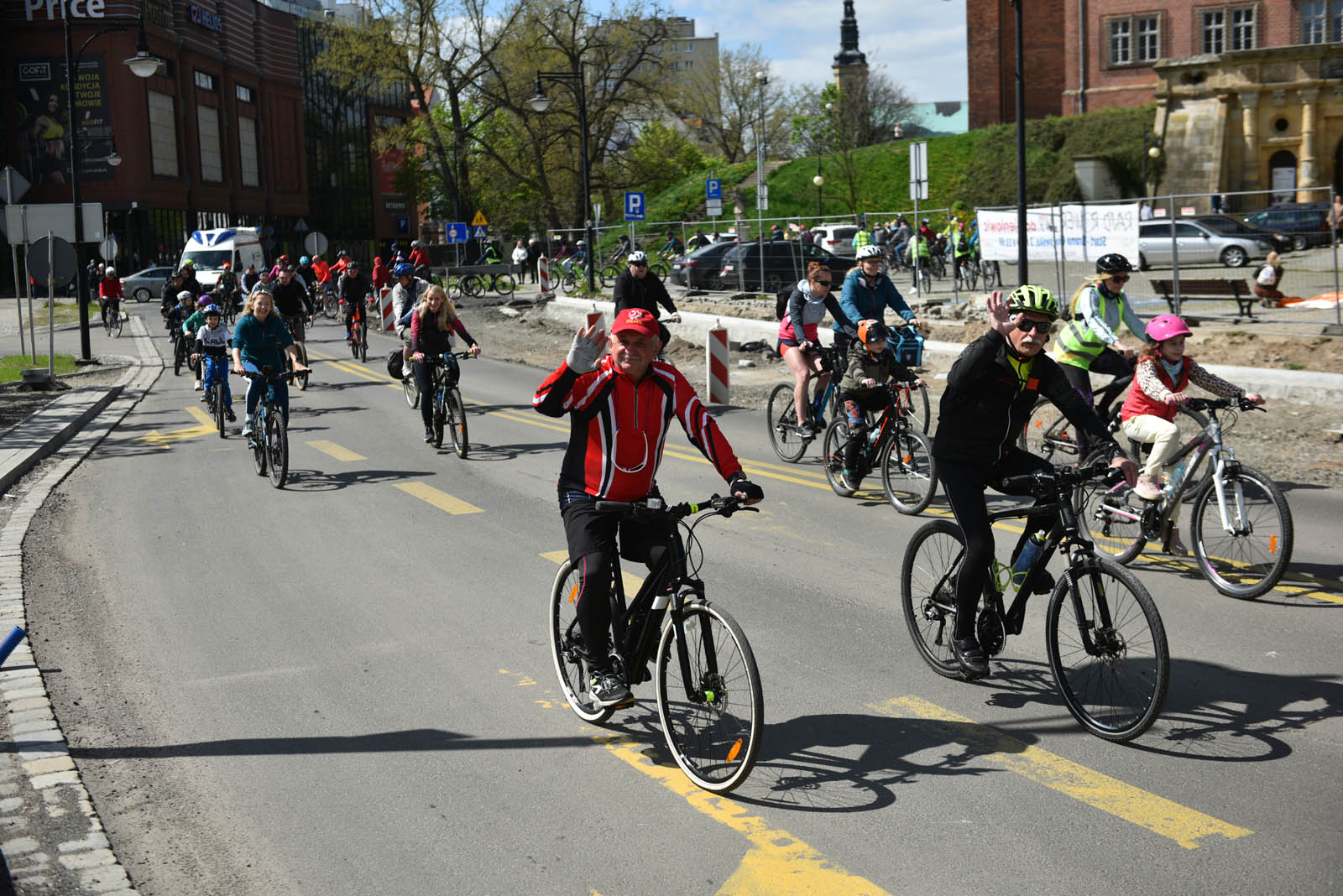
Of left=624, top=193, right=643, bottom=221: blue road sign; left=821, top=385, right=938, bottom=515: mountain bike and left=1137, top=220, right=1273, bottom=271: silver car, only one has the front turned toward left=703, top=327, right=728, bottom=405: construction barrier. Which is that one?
the blue road sign

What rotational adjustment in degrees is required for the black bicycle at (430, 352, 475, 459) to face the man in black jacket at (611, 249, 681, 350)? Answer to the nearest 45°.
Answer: approximately 90° to its left

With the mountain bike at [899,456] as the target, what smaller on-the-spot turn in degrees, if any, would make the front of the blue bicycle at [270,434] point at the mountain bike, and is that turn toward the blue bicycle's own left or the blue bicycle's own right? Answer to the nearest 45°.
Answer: approximately 45° to the blue bicycle's own left

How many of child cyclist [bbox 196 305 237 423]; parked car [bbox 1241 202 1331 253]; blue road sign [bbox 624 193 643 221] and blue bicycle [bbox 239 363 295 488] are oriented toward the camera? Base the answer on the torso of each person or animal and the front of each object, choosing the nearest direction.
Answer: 3

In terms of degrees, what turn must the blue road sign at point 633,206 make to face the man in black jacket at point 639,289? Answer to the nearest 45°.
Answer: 0° — it already faces them

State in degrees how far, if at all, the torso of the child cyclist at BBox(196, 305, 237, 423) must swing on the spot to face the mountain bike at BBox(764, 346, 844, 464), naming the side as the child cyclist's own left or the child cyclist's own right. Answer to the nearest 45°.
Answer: approximately 45° to the child cyclist's own left

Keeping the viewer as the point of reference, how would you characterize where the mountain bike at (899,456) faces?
facing the viewer and to the right of the viewer

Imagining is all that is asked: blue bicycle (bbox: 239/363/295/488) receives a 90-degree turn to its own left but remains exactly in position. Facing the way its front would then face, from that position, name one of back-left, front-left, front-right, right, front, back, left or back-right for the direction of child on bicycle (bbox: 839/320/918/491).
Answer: front-right

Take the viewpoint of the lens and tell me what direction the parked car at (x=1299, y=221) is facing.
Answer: facing to the left of the viewer

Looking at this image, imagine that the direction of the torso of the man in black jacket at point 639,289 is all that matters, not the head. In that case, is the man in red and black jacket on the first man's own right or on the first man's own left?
on the first man's own right

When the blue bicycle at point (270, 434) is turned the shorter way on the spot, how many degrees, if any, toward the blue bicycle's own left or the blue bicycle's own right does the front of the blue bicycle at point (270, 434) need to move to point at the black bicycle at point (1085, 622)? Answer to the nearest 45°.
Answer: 0° — it already faces it

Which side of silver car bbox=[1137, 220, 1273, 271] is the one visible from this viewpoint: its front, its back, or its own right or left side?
right
